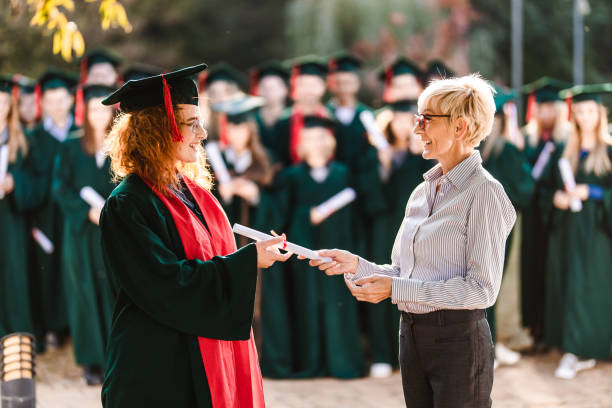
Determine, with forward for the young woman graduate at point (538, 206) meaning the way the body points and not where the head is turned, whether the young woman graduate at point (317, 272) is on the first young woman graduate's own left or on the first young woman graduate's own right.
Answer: on the first young woman graduate's own right

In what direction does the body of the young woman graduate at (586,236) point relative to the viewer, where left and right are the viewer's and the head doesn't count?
facing the viewer and to the left of the viewer

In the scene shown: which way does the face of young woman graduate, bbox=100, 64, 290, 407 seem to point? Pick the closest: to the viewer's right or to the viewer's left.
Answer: to the viewer's right

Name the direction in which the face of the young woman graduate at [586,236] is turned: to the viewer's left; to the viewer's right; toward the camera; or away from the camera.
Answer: toward the camera

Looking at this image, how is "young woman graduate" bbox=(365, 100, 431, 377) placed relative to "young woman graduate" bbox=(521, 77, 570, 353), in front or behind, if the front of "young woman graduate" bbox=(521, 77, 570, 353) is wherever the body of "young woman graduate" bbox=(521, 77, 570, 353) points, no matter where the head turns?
in front

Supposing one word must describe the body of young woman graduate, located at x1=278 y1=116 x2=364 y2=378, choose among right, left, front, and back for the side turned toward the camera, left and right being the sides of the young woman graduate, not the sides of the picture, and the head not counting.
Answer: front

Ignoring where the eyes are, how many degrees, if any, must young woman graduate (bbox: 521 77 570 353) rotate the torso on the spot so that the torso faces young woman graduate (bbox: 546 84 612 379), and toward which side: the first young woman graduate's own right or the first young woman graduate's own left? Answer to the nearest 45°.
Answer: approximately 45° to the first young woman graduate's own left

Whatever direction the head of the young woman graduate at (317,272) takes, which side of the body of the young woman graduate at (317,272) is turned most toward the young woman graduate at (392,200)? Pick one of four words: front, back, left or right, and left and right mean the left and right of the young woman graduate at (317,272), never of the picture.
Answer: left

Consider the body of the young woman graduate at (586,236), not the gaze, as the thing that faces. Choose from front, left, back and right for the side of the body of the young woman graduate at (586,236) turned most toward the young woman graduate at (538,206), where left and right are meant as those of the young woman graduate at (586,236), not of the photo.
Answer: right

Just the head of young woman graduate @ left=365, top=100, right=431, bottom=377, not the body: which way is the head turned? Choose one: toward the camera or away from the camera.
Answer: toward the camera

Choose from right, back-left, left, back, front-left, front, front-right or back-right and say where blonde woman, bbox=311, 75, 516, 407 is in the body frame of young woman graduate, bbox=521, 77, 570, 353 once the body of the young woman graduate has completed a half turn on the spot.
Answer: back

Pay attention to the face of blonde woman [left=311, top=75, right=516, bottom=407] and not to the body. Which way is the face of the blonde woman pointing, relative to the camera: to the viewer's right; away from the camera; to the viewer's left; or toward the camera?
to the viewer's left

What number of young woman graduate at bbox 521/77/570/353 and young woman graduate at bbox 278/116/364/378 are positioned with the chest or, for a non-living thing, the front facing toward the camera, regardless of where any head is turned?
2

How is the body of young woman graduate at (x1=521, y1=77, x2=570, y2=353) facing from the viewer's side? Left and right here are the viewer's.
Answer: facing the viewer

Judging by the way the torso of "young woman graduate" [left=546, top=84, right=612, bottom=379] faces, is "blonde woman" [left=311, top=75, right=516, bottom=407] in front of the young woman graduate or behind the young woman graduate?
in front
